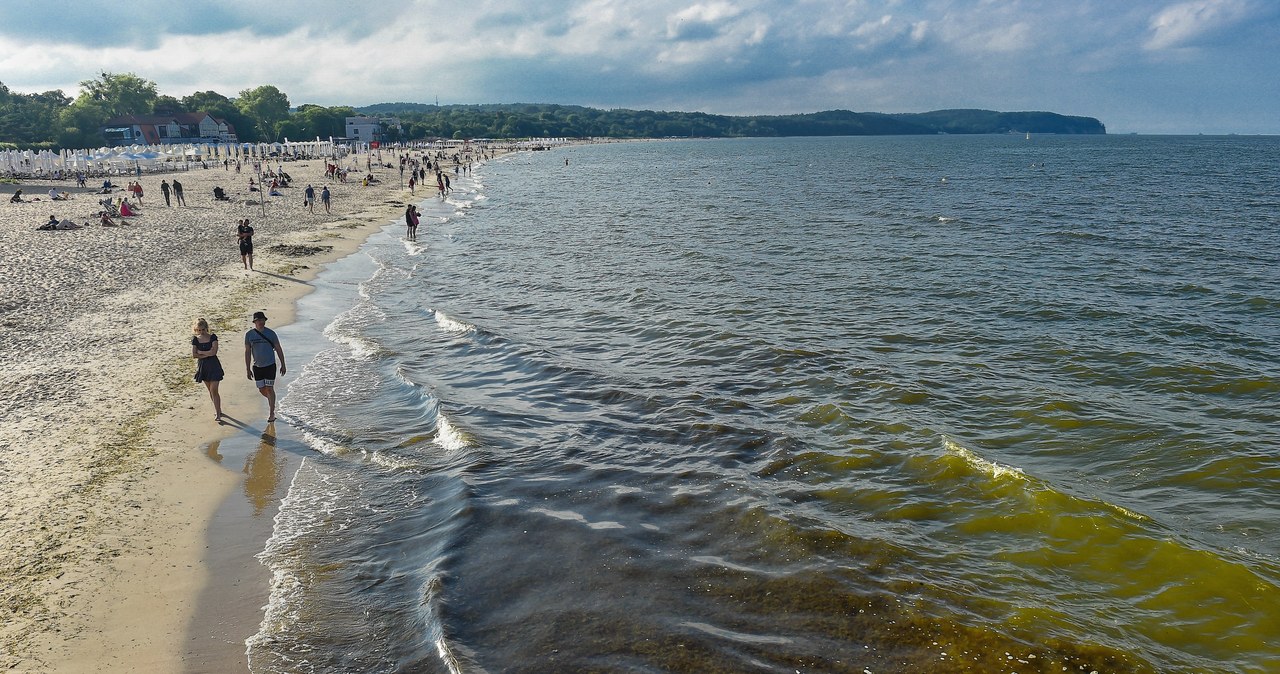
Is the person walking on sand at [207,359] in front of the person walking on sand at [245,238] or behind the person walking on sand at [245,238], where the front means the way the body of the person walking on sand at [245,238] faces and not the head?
in front

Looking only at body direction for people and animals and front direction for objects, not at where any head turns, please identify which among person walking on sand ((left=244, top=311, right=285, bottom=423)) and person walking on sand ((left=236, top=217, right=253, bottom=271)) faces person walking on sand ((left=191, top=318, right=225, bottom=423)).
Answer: person walking on sand ((left=236, top=217, right=253, bottom=271))

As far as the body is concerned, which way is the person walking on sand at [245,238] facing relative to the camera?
toward the camera

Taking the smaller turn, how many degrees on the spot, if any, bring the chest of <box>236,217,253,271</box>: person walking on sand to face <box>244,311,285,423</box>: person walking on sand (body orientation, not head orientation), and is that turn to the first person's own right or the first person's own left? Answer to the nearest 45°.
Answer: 0° — they already face them

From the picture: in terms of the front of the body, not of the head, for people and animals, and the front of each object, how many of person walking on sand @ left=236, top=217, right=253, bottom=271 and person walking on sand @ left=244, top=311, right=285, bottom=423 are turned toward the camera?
2

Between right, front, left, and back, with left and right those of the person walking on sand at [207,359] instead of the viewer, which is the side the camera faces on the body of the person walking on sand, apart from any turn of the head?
front

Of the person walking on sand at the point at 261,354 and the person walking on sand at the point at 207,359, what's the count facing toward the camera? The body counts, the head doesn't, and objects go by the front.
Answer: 2

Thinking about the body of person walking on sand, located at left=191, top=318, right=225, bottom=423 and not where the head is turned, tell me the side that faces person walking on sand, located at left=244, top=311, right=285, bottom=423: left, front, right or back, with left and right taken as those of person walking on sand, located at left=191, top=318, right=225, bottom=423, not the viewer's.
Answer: left

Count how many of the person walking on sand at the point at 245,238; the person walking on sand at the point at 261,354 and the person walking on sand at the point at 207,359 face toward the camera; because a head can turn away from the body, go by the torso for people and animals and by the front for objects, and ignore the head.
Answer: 3

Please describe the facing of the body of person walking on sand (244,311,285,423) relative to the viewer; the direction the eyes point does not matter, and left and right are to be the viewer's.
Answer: facing the viewer

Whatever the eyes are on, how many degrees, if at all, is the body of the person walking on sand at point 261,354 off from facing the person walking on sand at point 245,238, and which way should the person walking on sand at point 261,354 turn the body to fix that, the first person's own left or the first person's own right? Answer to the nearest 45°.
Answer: approximately 180°

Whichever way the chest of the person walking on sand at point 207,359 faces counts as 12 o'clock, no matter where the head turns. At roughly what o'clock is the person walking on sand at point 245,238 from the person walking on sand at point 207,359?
the person walking on sand at point 245,238 is roughly at 6 o'clock from the person walking on sand at point 207,359.
